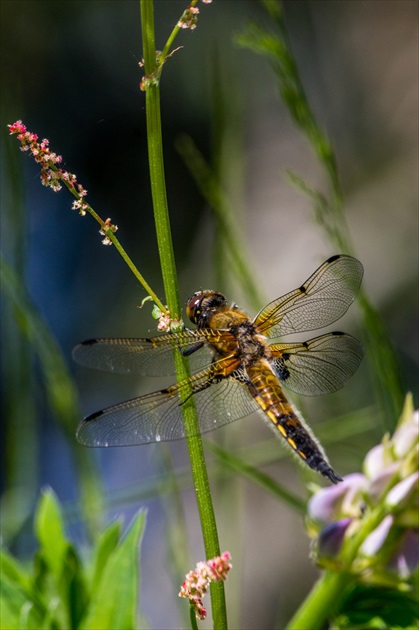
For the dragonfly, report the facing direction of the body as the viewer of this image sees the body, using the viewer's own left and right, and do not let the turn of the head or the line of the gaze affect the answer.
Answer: facing away from the viewer and to the left of the viewer
